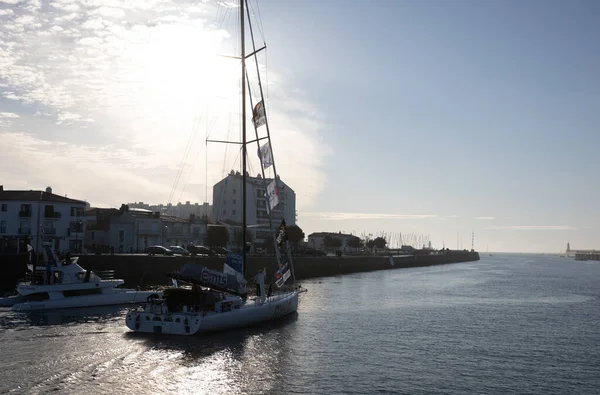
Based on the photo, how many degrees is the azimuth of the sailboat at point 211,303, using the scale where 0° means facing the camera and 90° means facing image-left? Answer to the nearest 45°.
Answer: approximately 225°
